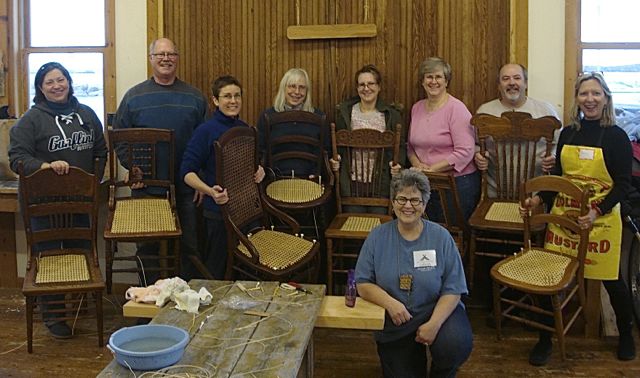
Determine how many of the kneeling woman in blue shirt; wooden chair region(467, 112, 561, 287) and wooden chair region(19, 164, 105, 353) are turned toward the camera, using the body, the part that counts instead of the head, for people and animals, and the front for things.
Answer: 3

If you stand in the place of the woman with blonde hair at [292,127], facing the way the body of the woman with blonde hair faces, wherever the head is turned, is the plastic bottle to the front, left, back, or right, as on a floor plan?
front

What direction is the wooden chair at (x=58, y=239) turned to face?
toward the camera

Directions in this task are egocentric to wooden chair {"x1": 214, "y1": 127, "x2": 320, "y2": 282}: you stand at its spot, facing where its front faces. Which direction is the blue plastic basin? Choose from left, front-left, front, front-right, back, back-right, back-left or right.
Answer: front-right

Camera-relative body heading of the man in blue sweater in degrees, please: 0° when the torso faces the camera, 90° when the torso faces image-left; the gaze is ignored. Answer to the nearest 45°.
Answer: approximately 0°

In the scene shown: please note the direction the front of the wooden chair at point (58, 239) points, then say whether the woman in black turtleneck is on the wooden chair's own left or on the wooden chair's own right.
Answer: on the wooden chair's own left

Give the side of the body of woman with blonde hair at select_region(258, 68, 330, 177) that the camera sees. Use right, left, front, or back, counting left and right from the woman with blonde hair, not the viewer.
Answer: front

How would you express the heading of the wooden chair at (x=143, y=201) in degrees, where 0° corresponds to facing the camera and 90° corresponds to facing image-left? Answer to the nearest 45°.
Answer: approximately 0°

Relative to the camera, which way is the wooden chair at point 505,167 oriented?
toward the camera

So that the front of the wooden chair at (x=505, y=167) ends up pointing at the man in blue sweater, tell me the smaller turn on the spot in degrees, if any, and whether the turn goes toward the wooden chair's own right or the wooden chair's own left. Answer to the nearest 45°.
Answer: approximately 90° to the wooden chair's own right

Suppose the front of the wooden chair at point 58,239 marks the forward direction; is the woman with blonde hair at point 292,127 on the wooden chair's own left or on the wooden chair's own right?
on the wooden chair's own left

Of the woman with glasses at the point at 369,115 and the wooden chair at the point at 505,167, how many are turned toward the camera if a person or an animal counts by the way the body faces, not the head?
2

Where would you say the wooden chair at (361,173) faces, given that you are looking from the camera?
facing the viewer
